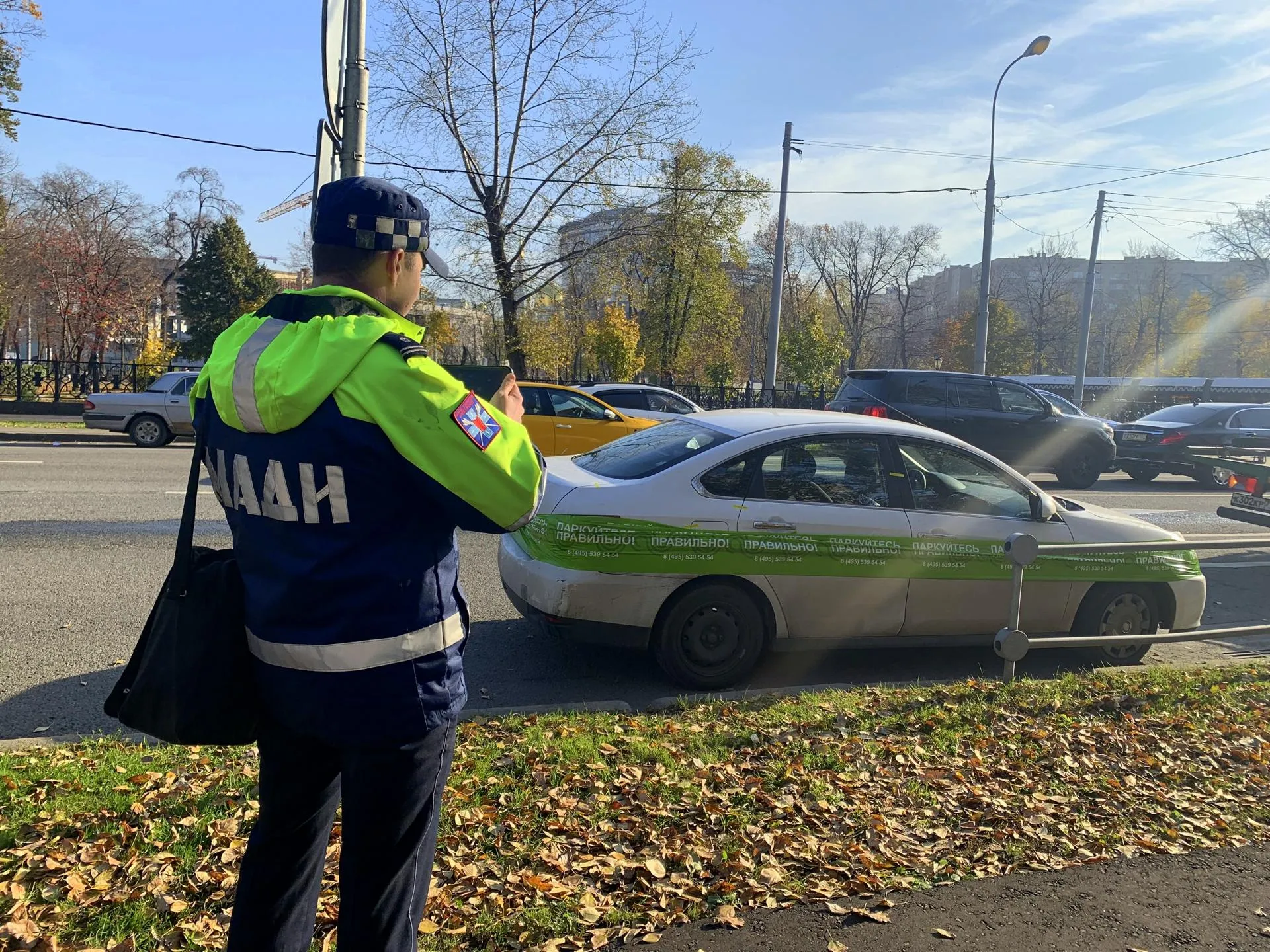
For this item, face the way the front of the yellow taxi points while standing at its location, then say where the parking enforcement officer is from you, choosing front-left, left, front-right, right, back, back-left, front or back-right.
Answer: right

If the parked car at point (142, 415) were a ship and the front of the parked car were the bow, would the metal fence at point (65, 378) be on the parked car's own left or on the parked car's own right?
on the parked car's own left

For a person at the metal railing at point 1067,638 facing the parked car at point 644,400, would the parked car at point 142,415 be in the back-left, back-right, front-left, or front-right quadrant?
front-left

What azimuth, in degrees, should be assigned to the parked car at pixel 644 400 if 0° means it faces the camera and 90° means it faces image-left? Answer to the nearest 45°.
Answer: approximately 270°

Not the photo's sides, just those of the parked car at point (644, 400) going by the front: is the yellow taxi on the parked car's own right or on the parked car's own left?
on the parked car's own right

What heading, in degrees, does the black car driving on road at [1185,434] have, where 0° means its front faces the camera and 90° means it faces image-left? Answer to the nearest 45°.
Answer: approximately 225°

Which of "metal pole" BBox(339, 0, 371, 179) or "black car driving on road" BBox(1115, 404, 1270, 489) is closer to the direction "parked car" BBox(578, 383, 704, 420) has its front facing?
the black car driving on road

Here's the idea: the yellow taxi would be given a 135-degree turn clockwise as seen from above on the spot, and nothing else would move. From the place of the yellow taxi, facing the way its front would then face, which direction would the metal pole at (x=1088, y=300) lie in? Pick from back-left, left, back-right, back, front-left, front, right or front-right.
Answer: back

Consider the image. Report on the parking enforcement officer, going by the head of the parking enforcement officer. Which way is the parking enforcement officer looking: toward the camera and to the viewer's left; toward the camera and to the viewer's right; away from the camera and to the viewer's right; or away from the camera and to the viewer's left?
away from the camera and to the viewer's right

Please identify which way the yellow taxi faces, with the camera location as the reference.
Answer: facing to the right of the viewer

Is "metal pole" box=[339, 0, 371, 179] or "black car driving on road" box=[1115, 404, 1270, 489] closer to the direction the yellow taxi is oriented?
the black car driving on road

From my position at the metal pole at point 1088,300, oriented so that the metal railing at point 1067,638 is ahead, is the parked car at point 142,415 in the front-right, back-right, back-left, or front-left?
front-right

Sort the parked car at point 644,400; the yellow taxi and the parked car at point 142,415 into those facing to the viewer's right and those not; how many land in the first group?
3
